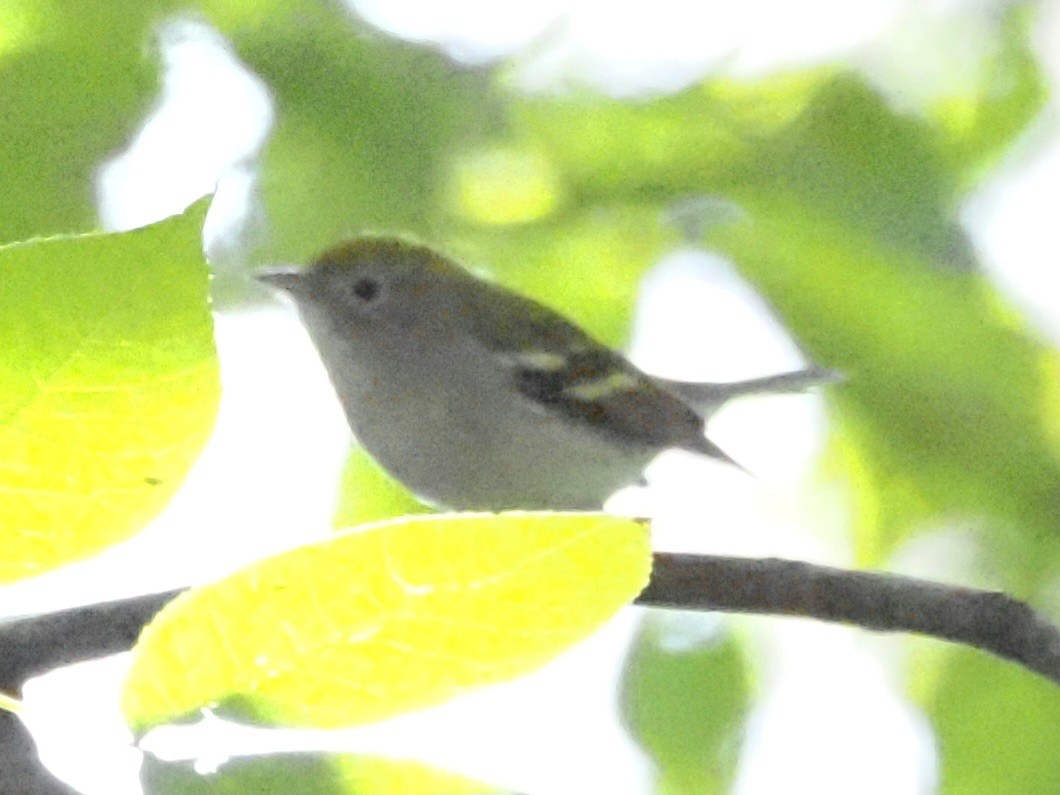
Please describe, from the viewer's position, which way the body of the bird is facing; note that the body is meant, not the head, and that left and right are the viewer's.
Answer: facing to the left of the viewer

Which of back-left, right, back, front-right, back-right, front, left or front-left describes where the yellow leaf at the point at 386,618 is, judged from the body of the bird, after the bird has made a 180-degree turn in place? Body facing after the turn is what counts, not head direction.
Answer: right

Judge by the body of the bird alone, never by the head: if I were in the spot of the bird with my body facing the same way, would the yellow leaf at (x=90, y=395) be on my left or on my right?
on my left
